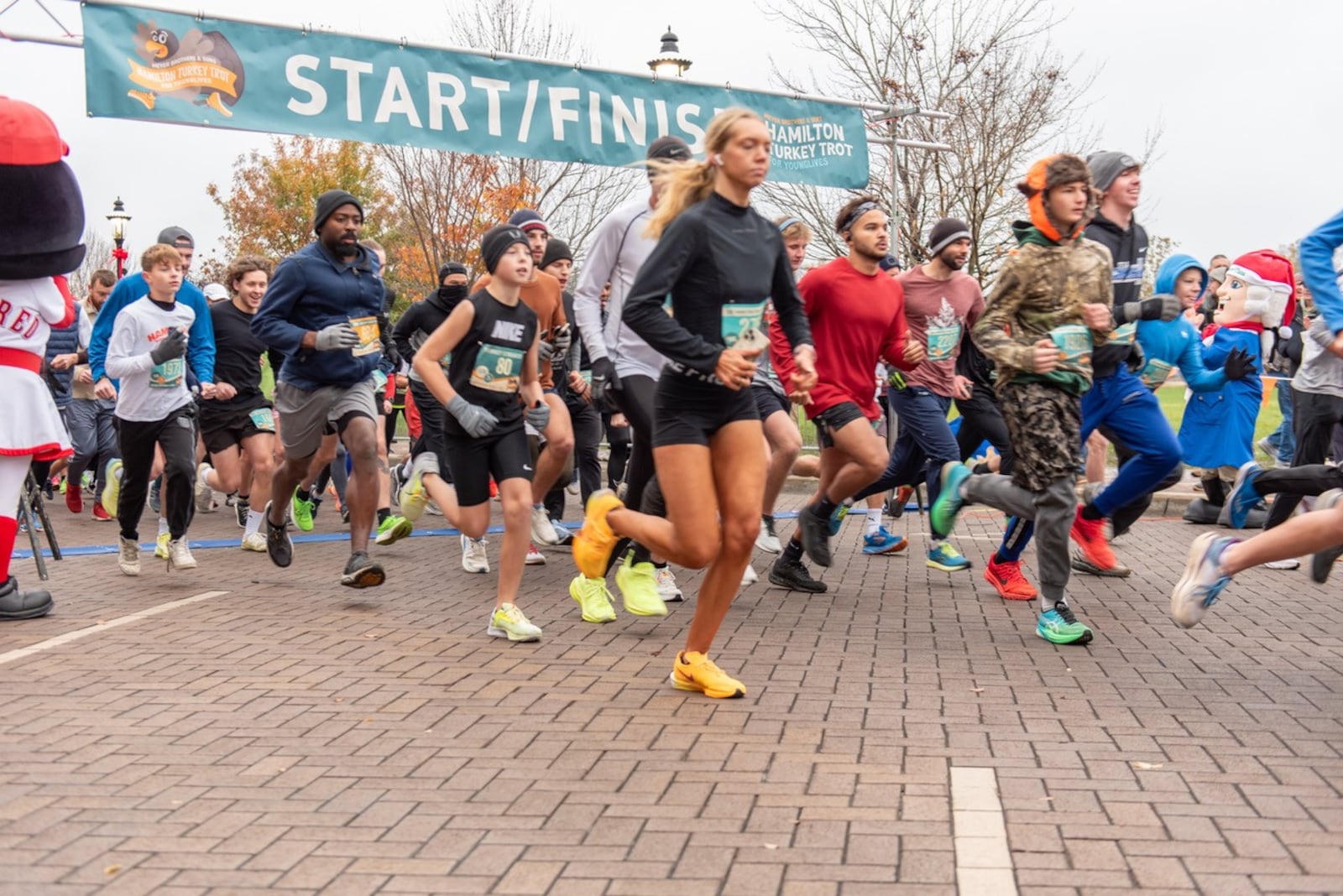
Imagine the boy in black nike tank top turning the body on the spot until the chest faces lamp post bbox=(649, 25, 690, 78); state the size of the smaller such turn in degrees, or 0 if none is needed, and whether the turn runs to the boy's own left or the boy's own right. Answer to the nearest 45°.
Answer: approximately 135° to the boy's own left

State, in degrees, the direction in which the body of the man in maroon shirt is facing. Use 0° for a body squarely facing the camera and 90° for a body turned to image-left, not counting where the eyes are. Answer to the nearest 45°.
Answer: approximately 315°

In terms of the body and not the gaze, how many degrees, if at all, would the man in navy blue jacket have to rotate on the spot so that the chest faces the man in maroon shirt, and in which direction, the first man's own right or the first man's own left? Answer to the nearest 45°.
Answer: approximately 45° to the first man's own left

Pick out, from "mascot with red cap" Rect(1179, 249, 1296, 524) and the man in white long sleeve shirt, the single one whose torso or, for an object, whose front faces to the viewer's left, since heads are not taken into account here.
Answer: the mascot with red cap

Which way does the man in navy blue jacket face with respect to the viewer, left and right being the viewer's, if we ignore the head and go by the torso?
facing the viewer and to the right of the viewer

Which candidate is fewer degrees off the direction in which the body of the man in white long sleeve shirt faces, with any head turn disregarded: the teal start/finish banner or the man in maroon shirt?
the man in maroon shirt

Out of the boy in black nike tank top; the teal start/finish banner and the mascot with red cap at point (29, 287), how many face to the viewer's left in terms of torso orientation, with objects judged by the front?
0

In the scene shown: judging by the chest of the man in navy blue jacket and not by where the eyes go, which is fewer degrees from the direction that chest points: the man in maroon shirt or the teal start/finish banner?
the man in maroon shirt

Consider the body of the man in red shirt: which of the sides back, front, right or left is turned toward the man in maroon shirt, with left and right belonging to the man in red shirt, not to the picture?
left
